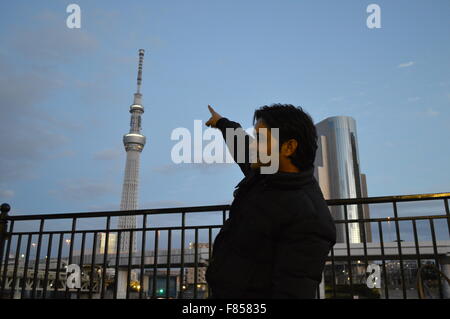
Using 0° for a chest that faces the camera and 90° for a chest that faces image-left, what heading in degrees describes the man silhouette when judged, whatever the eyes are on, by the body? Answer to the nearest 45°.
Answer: approximately 90°
